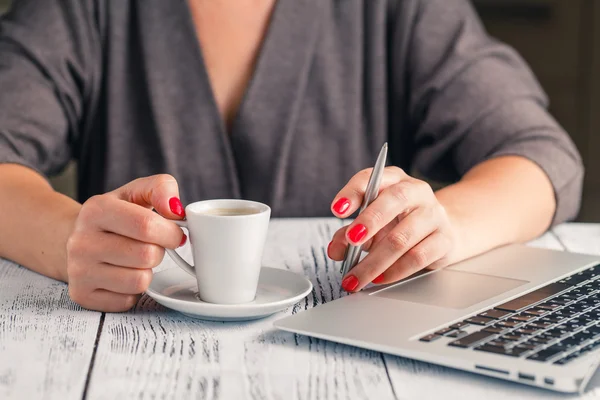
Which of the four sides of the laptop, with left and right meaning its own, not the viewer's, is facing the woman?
front

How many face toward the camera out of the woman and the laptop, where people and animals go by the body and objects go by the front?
1

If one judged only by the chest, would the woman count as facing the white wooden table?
yes

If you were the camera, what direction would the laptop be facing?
facing away from the viewer and to the left of the viewer

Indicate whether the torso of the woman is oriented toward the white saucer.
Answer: yes

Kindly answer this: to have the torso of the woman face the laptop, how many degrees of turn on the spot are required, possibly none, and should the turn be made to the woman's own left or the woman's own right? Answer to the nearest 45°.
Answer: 0° — they already face it

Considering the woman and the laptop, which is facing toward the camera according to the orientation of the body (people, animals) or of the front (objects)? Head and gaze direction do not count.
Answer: the woman

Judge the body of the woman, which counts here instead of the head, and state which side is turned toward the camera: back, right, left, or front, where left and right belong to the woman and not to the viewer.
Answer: front
